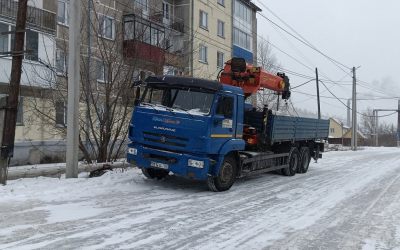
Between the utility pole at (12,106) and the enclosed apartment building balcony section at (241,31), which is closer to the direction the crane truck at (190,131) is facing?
the utility pole

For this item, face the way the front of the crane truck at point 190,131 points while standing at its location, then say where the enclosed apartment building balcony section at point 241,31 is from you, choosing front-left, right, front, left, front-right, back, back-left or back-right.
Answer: back-right

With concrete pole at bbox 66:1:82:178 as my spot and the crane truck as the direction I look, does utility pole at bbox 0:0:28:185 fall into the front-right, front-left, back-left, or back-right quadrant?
back-right

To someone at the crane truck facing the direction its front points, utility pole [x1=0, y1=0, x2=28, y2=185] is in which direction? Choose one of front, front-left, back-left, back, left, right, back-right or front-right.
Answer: front-right

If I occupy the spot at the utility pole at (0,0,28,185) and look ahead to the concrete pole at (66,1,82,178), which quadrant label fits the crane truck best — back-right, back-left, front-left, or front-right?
front-right

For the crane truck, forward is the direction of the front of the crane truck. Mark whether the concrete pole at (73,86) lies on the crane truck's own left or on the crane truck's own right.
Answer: on the crane truck's own right
